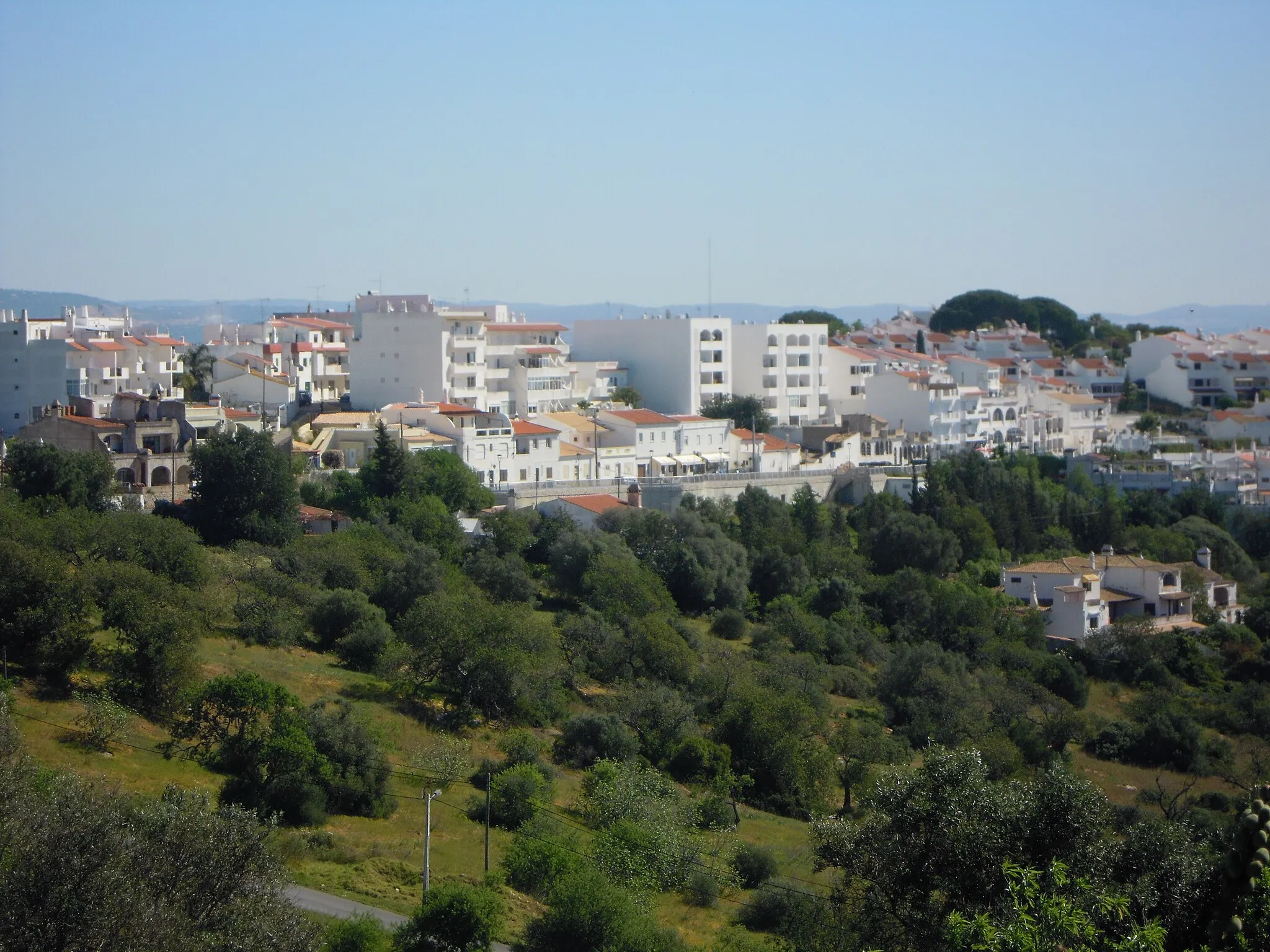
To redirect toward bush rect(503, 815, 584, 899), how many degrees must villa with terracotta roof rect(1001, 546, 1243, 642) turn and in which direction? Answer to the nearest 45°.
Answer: approximately 45° to its right

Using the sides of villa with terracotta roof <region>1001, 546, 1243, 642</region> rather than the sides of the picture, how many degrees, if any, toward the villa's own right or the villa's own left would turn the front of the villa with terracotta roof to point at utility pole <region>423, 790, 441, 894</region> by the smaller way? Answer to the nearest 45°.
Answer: approximately 45° to the villa's own right

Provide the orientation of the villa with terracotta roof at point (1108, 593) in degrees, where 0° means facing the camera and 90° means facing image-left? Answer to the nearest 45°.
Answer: approximately 315°

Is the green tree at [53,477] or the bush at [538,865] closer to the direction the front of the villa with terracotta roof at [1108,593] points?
the bush

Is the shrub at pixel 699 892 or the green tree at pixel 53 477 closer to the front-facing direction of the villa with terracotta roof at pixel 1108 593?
the shrub

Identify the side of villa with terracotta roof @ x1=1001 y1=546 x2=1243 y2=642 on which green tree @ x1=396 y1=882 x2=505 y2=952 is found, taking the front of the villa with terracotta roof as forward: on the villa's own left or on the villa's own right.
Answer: on the villa's own right

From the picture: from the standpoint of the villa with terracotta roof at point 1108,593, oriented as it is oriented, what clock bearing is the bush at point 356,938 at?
The bush is roughly at 2 o'clock from the villa with terracotta roof.

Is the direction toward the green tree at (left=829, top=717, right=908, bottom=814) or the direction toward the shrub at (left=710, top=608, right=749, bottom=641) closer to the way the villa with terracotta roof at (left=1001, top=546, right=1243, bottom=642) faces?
the green tree
